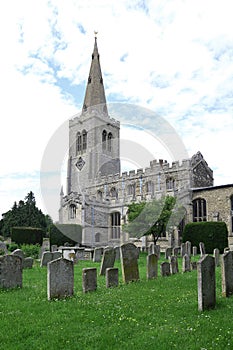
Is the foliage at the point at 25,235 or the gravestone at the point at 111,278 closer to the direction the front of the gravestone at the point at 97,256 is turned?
the gravestone

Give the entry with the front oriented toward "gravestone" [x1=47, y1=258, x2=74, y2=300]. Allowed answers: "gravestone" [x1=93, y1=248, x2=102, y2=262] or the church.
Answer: "gravestone" [x1=93, y1=248, x2=102, y2=262]

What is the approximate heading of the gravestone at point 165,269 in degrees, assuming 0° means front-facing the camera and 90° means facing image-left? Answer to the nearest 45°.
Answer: approximately 0°

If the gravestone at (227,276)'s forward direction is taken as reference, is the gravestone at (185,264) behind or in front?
behind

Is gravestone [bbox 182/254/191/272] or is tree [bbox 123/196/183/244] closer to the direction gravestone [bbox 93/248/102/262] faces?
the gravestone

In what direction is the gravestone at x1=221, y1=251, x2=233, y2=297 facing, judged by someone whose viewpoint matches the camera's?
facing the viewer and to the right of the viewer

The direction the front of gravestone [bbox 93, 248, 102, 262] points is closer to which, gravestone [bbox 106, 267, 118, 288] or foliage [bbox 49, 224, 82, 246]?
the gravestone

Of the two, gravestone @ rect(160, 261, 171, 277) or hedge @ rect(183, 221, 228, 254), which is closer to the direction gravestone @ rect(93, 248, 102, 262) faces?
the gravestone
